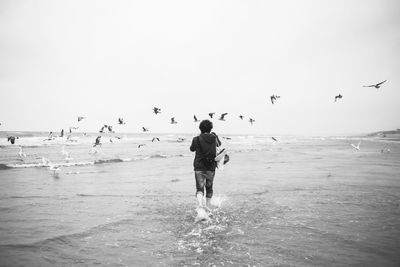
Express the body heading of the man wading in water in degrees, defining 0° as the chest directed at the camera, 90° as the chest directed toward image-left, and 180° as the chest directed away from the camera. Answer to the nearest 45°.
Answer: approximately 180°
